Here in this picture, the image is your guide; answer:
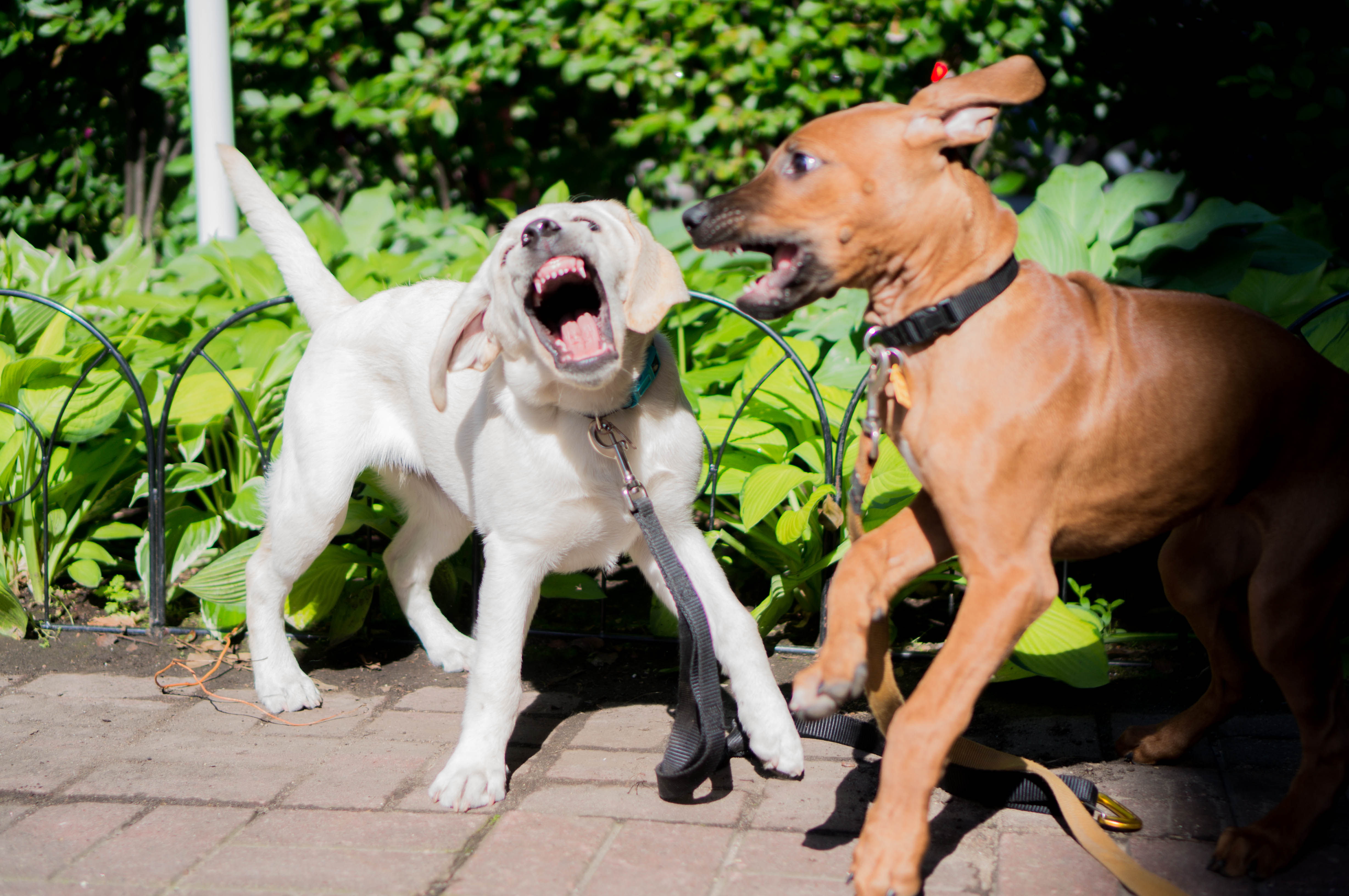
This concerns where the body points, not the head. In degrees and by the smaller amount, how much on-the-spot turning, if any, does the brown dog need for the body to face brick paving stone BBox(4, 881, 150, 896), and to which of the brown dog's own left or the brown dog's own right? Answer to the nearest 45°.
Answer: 0° — it already faces it

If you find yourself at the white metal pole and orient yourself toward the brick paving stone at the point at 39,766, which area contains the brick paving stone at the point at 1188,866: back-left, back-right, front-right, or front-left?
front-left

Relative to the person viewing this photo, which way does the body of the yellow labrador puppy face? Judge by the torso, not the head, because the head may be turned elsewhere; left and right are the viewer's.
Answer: facing the viewer and to the right of the viewer

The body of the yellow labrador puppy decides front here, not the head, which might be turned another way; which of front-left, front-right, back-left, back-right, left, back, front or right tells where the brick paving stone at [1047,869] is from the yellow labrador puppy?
front

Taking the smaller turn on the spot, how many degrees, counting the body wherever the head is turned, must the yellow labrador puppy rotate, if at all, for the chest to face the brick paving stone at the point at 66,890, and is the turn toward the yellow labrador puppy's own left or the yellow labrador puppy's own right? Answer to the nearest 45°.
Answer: approximately 90° to the yellow labrador puppy's own right

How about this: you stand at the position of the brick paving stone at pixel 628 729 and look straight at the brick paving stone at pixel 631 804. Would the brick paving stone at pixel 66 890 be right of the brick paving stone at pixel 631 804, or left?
right

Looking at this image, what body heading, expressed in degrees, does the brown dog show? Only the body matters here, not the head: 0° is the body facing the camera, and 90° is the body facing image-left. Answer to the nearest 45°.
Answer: approximately 90°

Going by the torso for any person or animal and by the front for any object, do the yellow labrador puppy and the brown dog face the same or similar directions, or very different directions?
very different directions

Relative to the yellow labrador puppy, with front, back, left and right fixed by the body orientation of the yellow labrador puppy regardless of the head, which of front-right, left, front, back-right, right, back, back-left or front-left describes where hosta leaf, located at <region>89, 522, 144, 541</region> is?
back

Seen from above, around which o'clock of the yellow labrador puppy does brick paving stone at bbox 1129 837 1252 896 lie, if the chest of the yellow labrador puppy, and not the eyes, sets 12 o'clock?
The brick paving stone is roughly at 12 o'clock from the yellow labrador puppy.

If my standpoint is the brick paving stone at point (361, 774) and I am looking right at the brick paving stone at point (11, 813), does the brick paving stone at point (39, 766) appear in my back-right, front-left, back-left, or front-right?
front-right

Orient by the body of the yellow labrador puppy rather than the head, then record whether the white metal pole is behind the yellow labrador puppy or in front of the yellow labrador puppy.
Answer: behind

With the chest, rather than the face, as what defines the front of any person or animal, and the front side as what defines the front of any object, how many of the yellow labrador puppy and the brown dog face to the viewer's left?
1
